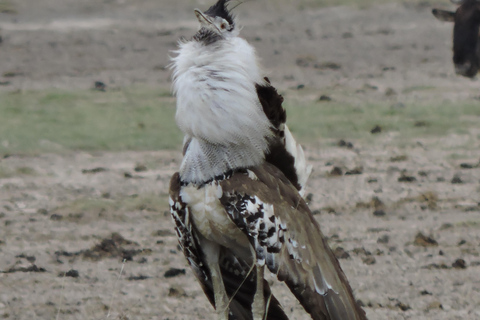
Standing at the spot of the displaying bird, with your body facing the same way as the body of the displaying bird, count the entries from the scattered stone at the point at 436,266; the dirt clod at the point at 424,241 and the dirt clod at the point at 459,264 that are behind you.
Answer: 3

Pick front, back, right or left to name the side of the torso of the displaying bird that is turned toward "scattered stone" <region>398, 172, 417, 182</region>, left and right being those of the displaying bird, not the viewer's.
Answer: back

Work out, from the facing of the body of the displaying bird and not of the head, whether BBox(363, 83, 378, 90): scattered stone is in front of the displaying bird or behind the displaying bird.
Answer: behind

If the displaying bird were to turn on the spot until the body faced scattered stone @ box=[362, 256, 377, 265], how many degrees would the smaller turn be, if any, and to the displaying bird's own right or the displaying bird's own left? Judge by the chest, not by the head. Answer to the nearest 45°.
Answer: approximately 180°

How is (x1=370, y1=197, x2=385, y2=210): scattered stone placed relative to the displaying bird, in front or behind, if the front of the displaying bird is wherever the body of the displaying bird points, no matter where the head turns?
behind

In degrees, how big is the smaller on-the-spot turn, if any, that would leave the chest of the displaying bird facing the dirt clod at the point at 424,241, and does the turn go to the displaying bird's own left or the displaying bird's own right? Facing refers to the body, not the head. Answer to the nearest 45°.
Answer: approximately 180°

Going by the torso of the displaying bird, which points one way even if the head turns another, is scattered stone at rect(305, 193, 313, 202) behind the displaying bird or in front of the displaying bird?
behind

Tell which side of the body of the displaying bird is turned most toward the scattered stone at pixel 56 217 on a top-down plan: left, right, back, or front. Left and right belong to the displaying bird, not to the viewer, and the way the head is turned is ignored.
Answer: right

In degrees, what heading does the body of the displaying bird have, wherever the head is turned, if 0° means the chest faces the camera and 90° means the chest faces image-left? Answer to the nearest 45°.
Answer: approximately 45°

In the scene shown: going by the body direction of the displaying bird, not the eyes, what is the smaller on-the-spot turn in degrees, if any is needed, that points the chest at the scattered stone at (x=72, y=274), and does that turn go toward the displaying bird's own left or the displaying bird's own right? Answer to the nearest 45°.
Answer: approximately 90° to the displaying bird's own right

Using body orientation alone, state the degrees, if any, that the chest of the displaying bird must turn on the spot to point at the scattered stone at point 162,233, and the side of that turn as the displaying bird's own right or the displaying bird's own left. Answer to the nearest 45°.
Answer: approximately 135° to the displaying bird's own right

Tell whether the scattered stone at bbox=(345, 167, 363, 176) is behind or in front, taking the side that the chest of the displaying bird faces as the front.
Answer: behind

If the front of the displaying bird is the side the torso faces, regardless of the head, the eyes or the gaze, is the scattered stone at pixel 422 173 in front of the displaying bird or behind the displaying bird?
behind

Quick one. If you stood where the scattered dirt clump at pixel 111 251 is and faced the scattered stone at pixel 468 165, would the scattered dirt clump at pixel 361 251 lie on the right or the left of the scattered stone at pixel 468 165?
right

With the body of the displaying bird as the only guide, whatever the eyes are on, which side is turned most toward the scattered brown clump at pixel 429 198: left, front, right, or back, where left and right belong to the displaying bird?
back
